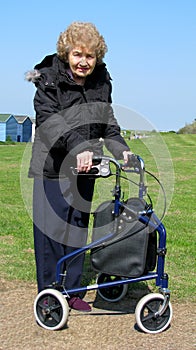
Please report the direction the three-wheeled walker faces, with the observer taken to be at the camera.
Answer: facing the viewer and to the right of the viewer
